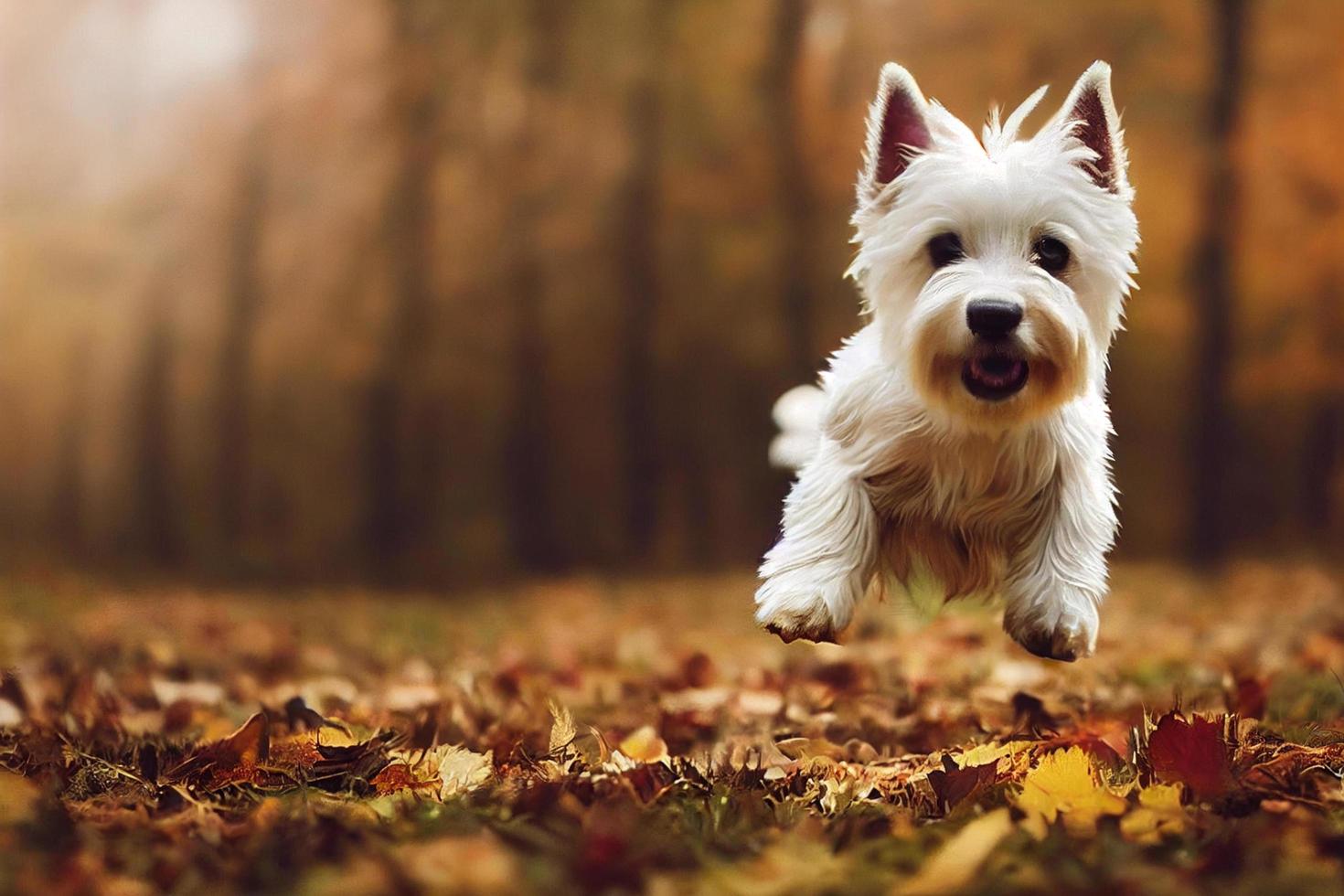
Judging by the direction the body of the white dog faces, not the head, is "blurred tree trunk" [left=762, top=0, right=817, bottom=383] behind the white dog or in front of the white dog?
behind

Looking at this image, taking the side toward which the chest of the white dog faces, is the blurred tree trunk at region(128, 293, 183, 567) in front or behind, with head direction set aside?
behind

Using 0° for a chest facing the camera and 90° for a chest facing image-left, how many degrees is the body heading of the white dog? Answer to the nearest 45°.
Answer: approximately 0°

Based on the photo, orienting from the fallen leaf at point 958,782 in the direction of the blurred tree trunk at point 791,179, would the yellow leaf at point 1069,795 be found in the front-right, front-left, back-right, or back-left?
back-right

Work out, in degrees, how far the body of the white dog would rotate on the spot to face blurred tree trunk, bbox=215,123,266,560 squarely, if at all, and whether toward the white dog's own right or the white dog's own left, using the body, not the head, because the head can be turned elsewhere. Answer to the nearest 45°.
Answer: approximately 135° to the white dog's own right

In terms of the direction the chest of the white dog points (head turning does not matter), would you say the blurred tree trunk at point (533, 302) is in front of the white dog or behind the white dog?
behind

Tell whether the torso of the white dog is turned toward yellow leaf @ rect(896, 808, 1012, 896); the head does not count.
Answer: yes

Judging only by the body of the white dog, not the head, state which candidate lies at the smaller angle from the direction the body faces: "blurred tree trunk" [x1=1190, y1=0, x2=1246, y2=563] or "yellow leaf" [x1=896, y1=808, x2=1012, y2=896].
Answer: the yellow leaf

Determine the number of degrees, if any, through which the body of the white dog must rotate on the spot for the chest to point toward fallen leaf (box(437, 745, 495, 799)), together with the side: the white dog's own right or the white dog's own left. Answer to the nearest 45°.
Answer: approximately 90° to the white dog's own right
